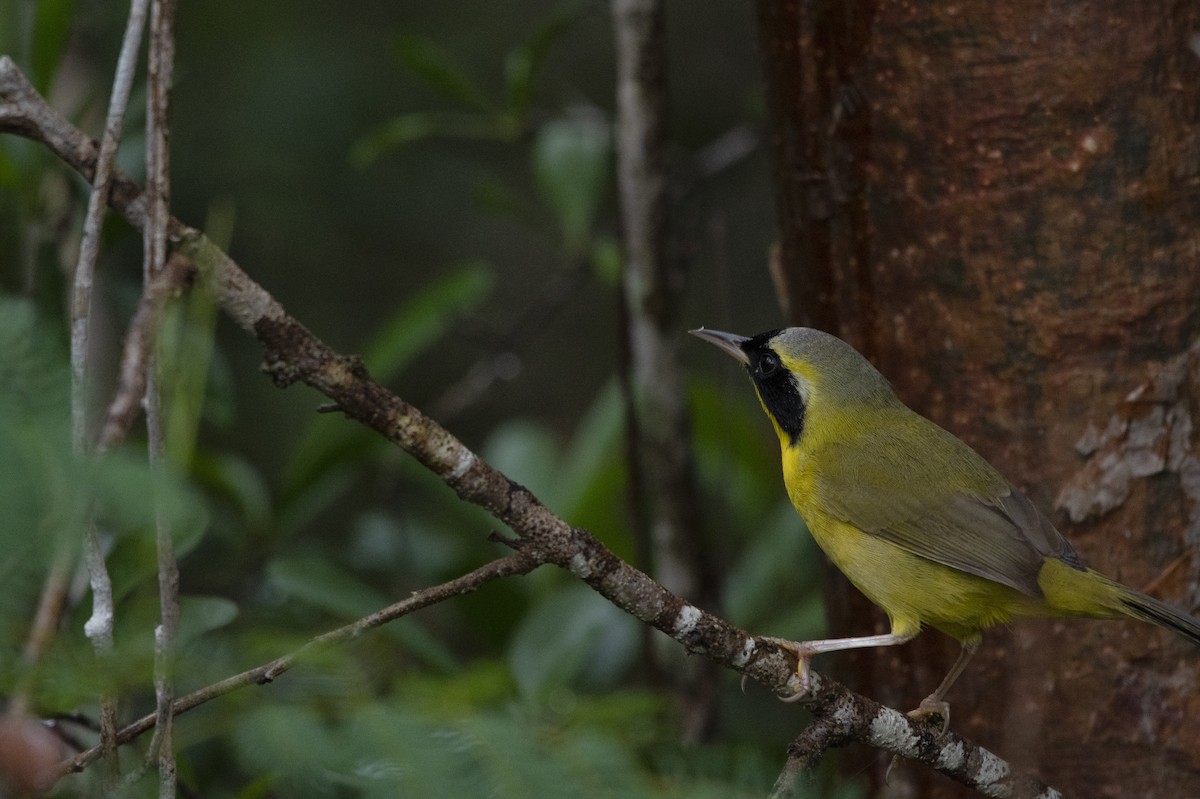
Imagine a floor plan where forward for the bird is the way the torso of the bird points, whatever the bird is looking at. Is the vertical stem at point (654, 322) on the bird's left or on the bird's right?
on the bird's right

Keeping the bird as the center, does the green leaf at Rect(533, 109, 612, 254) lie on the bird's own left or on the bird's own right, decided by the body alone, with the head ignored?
on the bird's own right

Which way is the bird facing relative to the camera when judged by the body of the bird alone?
to the viewer's left

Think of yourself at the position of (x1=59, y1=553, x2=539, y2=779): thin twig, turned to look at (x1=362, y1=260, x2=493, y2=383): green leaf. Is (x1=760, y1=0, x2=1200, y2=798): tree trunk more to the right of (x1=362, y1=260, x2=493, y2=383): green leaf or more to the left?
right

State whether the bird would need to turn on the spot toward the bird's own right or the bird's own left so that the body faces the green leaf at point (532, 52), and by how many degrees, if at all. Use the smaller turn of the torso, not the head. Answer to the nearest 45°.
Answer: approximately 45° to the bird's own right
